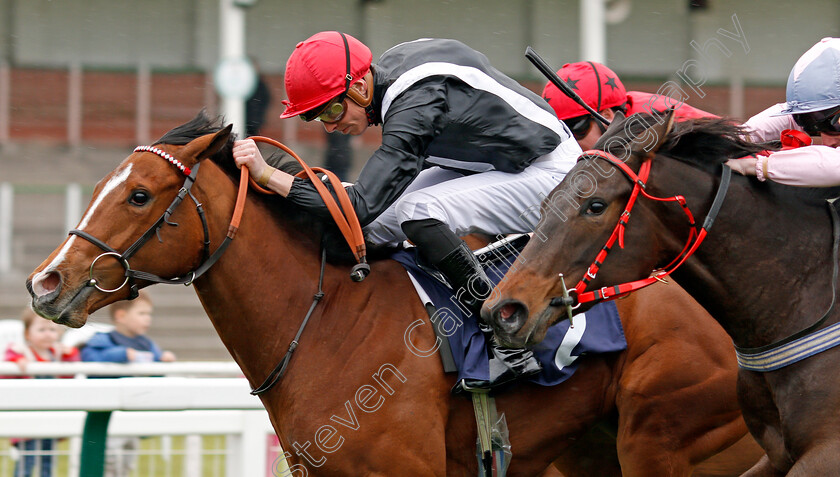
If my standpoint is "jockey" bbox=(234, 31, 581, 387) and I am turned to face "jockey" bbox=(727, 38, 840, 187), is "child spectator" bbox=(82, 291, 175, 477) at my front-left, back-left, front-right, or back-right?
back-left

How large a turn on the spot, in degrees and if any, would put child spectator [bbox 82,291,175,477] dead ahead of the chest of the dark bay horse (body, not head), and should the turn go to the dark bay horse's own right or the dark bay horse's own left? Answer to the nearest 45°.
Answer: approximately 45° to the dark bay horse's own right

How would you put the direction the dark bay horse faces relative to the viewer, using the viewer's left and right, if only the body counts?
facing to the left of the viewer

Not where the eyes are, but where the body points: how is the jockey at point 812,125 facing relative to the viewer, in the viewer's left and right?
facing to the left of the viewer

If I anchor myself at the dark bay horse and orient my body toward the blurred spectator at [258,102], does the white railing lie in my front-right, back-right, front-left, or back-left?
front-left

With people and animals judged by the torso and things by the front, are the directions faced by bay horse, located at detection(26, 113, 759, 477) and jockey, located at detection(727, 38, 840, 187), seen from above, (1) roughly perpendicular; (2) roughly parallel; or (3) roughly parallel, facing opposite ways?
roughly parallel

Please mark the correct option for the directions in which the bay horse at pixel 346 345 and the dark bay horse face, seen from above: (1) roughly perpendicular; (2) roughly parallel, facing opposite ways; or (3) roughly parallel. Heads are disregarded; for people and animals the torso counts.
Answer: roughly parallel

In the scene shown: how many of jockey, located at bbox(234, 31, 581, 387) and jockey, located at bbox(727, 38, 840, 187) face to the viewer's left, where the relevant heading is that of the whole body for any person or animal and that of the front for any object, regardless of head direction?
2

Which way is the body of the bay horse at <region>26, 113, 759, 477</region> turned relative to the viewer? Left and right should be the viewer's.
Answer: facing to the left of the viewer

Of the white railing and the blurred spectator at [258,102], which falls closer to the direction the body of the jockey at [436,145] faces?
the white railing

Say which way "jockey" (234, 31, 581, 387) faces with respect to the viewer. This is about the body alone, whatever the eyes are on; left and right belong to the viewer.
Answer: facing to the left of the viewer

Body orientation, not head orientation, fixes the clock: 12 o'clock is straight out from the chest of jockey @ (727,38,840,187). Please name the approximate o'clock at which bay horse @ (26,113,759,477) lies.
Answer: The bay horse is roughly at 12 o'clock from the jockey.

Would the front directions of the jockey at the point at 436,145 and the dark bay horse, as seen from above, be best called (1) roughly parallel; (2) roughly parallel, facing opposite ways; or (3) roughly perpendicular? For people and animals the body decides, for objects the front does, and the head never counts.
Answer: roughly parallel
